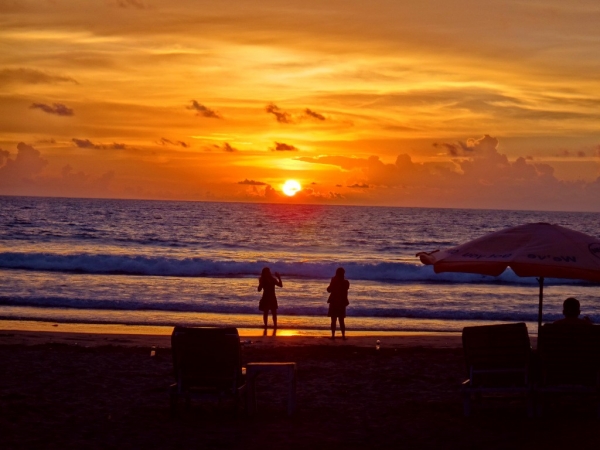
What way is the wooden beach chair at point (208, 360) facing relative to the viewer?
away from the camera

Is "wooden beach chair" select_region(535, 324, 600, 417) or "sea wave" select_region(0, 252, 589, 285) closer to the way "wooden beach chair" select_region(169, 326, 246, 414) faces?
the sea wave

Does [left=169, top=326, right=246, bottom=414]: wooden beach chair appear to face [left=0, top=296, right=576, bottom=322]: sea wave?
yes

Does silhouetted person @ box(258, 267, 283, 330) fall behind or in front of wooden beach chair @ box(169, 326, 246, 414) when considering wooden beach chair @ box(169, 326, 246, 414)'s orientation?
in front

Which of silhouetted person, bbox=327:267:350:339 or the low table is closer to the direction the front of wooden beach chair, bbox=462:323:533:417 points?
the silhouetted person

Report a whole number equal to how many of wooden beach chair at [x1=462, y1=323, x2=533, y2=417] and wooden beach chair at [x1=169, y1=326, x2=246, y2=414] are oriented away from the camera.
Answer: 2

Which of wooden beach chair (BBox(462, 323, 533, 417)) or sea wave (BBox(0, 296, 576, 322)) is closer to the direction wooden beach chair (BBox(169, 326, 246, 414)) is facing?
the sea wave

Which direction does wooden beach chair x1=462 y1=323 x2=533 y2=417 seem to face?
away from the camera

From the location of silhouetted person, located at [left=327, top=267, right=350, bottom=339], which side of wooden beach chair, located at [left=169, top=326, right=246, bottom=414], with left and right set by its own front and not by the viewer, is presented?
front

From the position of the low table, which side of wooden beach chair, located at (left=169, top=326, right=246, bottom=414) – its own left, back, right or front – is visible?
right

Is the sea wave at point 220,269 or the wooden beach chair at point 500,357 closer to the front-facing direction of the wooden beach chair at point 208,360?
the sea wave

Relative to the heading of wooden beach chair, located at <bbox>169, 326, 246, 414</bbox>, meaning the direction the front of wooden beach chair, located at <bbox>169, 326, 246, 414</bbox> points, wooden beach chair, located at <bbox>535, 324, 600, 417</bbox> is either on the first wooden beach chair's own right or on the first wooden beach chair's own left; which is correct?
on the first wooden beach chair's own right
